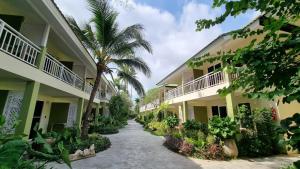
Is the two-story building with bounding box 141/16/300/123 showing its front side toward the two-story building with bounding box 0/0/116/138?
yes

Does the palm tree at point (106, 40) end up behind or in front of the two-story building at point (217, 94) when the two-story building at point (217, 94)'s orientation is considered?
in front

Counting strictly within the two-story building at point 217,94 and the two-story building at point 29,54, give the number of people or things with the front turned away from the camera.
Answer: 0

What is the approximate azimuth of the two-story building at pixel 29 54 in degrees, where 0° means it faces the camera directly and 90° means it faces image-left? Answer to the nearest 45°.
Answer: approximately 315°

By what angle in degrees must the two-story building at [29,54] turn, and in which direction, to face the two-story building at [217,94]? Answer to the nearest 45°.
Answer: approximately 45° to its left

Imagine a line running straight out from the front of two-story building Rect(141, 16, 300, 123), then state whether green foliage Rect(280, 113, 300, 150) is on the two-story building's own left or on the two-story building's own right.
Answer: on the two-story building's own left

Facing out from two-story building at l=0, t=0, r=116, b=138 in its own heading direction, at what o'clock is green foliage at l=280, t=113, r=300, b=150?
The green foliage is roughly at 1 o'clock from the two-story building.

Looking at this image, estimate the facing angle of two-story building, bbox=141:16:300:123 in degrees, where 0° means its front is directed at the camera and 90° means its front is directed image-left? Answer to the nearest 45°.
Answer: approximately 45°

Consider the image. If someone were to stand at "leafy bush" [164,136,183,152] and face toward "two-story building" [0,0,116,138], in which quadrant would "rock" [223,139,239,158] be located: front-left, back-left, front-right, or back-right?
back-left
